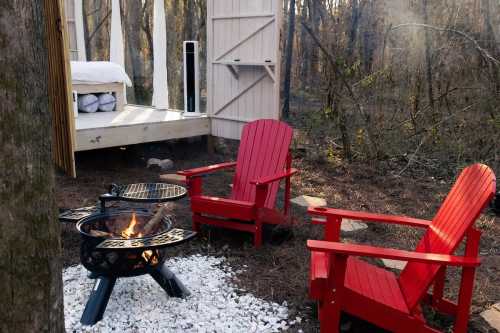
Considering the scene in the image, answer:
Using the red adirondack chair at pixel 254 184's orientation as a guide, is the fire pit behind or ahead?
ahead

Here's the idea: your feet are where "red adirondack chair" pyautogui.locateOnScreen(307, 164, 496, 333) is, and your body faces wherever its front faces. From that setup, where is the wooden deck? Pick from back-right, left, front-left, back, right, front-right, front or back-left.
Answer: front-right

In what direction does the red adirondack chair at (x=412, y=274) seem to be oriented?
to the viewer's left

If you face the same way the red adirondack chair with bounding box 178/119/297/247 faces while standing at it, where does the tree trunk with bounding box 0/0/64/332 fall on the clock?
The tree trunk is roughly at 11 o'clock from the red adirondack chair.

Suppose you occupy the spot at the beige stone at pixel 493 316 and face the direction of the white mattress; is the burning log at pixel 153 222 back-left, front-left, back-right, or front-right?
front-left

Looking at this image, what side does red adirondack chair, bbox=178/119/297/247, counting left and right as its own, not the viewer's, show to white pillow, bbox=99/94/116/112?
right

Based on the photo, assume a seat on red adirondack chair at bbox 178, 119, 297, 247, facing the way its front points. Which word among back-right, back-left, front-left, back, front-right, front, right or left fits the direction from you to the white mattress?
right

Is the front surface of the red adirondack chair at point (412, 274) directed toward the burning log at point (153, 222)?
yes

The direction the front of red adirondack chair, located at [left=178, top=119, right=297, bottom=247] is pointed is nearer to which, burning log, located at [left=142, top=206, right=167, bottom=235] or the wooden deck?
the burning log

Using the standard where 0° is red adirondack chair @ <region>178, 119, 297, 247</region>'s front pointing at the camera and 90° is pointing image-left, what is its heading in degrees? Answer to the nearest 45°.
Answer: approximately 45°

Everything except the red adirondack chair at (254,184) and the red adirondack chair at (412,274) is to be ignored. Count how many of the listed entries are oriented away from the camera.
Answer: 0

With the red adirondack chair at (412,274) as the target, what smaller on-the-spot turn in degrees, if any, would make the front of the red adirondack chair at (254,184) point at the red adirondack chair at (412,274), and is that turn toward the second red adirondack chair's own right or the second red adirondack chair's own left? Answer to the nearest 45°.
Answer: approximately 45° to the second red adirondack chair's own left

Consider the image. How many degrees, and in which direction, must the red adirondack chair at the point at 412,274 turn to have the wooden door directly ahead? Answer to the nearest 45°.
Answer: approximately 45° to its right

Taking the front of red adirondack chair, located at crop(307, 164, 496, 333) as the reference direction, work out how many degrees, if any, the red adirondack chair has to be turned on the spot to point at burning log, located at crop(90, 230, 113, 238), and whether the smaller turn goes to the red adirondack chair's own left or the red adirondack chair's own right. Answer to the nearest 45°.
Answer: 0° — it already faces it

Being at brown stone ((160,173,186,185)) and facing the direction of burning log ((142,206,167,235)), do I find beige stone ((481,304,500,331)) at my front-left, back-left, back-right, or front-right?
front-left

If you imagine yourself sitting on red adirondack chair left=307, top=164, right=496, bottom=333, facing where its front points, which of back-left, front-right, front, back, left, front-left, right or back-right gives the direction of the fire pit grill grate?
front
